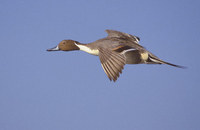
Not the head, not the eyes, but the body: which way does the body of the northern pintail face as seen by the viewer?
to the viewer's left
